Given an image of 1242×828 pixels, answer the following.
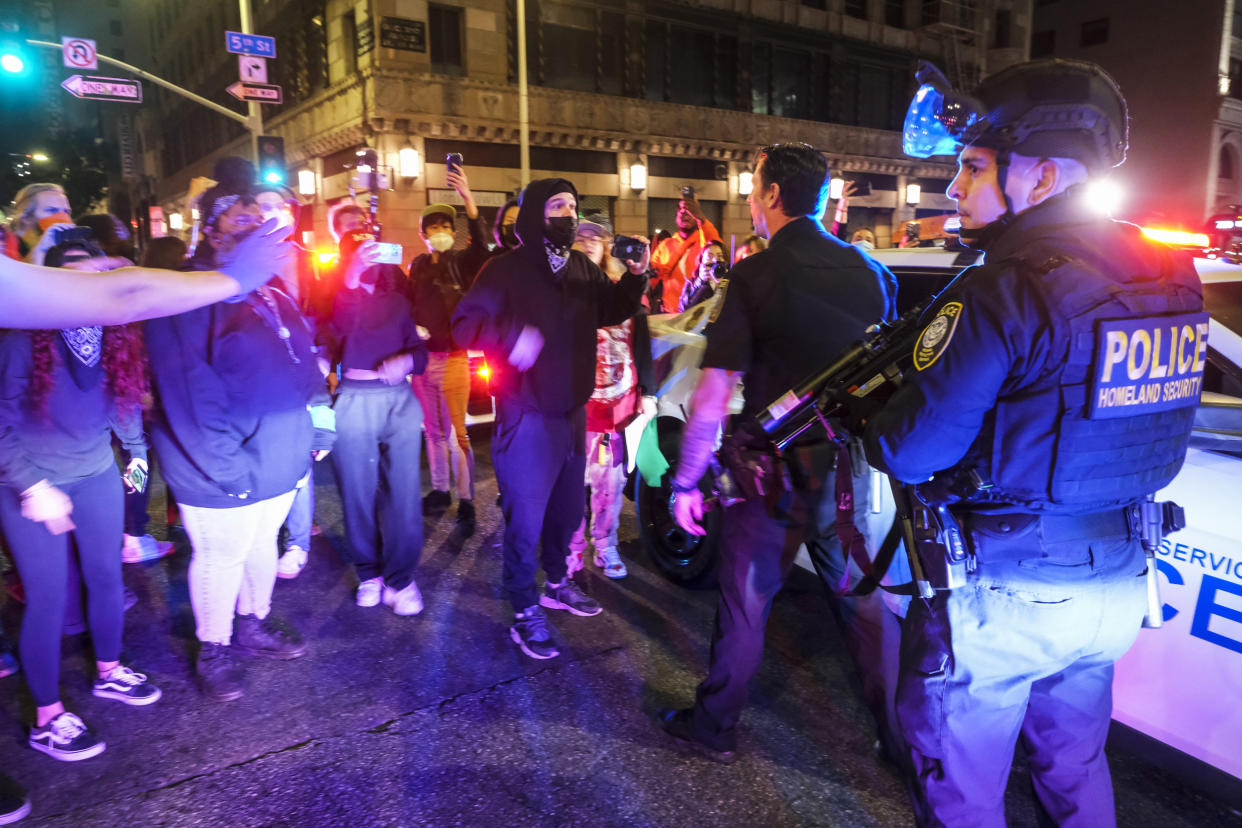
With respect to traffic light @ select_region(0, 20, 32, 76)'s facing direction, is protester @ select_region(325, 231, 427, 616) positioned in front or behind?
in front

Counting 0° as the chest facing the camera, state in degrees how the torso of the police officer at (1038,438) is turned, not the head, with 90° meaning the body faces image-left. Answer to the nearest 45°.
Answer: approximately 135°

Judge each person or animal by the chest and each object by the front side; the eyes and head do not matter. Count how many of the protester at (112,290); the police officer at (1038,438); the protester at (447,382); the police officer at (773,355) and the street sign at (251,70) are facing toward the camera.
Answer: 2

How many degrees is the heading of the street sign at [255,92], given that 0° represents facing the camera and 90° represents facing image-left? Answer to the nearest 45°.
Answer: approximately 0°

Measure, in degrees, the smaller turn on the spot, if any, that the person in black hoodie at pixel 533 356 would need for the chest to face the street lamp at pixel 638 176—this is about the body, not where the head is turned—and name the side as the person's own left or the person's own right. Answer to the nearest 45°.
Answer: approximately 135° to the person's own left

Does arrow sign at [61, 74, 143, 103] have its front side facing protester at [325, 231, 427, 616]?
yes

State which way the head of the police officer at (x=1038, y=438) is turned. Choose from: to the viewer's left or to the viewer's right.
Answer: to the viewer's left

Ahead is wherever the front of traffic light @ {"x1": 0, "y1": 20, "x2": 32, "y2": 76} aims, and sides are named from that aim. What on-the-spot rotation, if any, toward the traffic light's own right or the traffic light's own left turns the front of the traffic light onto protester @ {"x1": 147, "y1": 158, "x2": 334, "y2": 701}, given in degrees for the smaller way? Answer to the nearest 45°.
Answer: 0° — it already faces them
